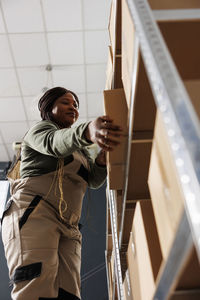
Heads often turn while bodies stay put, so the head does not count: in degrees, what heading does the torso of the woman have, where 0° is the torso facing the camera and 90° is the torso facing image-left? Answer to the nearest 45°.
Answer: approximately 315°

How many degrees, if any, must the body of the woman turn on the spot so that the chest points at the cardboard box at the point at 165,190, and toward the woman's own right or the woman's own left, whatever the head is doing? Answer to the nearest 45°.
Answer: approximately 45° to the woman's own right

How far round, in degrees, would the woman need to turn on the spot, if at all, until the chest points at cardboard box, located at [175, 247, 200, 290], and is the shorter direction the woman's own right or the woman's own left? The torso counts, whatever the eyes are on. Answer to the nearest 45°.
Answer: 0° — they already face it

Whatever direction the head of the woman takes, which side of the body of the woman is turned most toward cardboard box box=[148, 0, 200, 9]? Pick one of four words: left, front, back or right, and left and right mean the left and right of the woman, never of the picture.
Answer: front
